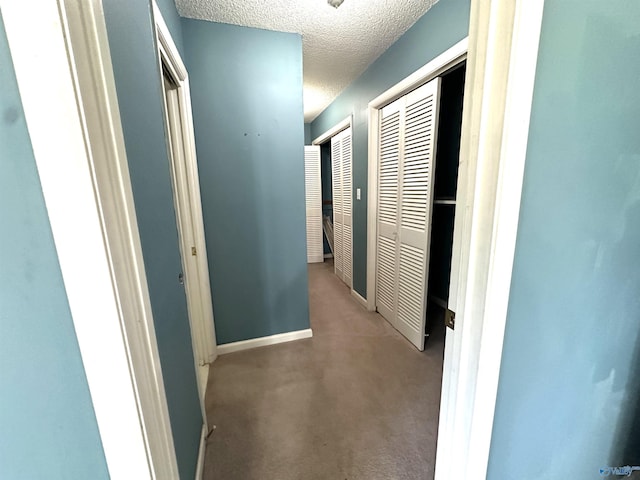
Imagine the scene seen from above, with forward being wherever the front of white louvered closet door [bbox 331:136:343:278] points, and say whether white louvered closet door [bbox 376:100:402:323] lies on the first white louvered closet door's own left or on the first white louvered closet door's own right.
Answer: on the first white louvered closet door's own left

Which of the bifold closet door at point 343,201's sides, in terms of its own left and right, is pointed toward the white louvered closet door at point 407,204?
left

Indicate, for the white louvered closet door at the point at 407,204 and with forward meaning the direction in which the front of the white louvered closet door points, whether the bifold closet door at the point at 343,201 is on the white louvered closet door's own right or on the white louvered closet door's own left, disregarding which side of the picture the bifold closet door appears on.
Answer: on the white louvered closet door's own right

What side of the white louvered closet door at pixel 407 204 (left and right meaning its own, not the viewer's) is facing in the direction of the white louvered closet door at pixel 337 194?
right

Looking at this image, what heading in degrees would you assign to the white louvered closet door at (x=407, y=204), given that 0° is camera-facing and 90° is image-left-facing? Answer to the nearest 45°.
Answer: approximately 45°

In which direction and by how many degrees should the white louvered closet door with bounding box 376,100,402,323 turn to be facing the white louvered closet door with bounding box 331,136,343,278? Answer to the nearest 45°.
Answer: approximately 90° to its right

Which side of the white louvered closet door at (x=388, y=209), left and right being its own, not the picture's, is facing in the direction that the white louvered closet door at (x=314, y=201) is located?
right

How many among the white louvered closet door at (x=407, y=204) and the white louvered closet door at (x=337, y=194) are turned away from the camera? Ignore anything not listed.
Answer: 0

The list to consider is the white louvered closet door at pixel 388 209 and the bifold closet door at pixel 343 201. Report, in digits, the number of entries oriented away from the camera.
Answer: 0

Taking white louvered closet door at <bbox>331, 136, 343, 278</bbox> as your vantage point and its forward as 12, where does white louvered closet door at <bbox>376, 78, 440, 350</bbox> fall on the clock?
white louvered closet door at <bbox>376, 78, 440, 350</bbox> is roughly at 10 o'clock from white louvered closet door at <bbox>331, 136, 343, 278</bbox>.

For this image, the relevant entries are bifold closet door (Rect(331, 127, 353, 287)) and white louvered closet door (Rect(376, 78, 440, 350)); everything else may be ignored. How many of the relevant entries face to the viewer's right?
0

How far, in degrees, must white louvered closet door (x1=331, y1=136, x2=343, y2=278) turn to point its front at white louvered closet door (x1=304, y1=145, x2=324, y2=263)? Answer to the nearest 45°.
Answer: approximately 90° to its right
